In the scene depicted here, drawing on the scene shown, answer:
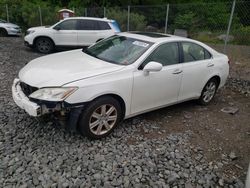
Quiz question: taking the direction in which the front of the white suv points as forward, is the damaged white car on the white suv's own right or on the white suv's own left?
on the white suv's own left

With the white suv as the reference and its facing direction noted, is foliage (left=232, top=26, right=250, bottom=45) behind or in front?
behind

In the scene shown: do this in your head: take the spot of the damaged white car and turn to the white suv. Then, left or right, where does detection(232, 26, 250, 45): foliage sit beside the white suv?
right

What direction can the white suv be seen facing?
to the viewer's left

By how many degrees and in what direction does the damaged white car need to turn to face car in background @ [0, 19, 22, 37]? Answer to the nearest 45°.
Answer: approximately 90° to its right

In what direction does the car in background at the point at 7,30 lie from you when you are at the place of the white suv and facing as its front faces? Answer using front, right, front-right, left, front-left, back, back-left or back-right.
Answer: front-right

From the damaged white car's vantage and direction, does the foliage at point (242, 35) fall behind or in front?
behind

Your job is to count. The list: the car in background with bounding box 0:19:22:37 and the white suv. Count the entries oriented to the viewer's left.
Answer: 1
